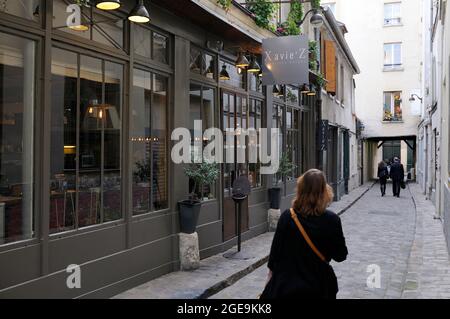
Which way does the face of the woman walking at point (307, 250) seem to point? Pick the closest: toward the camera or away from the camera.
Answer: away from the camera

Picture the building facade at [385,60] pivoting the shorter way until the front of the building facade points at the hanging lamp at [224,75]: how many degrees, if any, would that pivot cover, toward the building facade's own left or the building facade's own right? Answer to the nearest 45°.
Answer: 0° — it already faces it

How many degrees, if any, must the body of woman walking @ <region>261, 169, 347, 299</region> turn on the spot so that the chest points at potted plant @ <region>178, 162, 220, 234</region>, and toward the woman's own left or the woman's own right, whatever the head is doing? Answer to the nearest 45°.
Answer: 0° — they already face it

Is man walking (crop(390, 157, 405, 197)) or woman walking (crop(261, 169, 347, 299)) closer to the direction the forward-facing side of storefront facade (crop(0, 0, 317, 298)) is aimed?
the woman walking

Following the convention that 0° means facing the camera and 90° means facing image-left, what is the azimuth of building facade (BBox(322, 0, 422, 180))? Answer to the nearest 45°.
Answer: approximately 0°

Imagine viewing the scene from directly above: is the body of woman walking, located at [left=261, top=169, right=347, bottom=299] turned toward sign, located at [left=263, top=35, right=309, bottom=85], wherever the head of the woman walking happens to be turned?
yes

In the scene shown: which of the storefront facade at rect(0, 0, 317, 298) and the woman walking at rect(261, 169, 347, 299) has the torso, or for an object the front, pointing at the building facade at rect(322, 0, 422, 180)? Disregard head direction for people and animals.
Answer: the woman walking

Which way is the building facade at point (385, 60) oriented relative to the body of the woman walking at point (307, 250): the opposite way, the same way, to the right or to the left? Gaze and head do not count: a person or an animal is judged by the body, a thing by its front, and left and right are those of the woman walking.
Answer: the opposite way

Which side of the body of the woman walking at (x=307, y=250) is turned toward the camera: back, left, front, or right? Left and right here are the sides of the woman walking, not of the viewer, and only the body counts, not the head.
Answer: back

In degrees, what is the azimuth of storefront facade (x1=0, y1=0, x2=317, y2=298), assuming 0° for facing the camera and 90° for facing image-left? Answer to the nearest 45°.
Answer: approximately 315°
